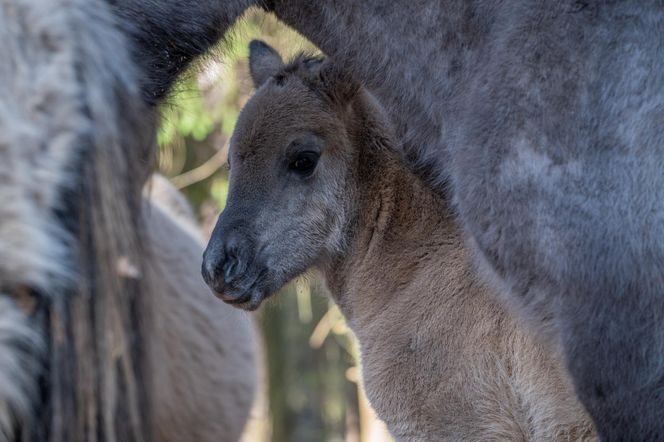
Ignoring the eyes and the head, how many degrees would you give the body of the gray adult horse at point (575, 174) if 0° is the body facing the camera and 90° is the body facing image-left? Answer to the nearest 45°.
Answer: approximately 90°

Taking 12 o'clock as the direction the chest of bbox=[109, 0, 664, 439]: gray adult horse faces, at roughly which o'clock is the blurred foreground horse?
The blurred foreground horse is roughly at 11 o'clock from the gray adult horse.
